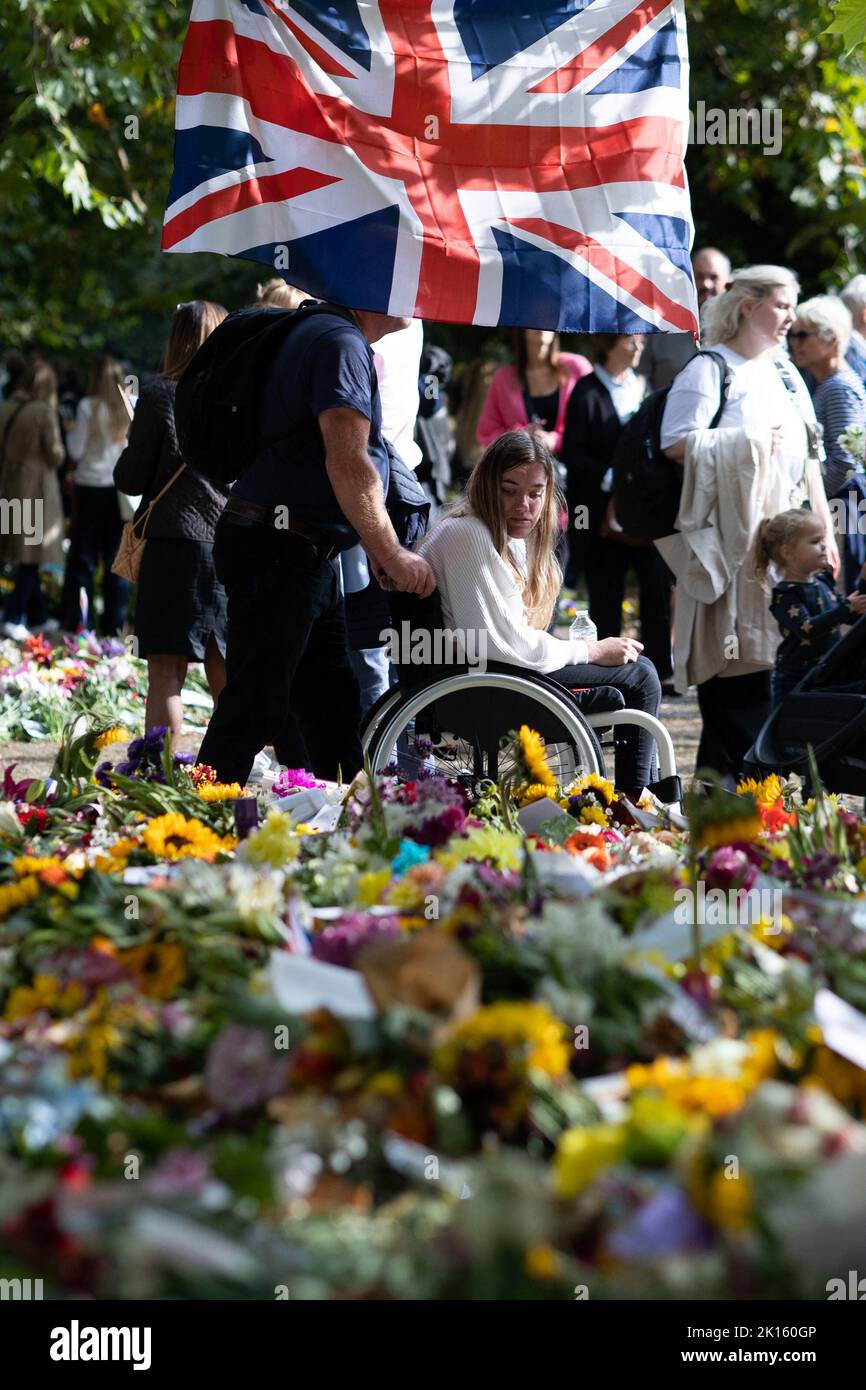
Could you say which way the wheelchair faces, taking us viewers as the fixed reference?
facing to the right of the viewer

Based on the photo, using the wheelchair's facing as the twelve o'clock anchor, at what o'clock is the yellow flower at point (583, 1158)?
The yellow flower is roughly at 3 o'clock from the wheelchair.

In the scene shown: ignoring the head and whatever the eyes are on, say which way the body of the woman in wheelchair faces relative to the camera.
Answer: to the viewer's right

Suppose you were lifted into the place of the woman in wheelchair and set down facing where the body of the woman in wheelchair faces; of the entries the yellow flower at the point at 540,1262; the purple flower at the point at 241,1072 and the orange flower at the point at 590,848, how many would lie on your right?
3

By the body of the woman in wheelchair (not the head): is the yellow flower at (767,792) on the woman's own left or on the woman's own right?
on the woman's own right

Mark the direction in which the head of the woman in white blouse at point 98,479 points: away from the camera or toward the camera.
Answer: away from the camera

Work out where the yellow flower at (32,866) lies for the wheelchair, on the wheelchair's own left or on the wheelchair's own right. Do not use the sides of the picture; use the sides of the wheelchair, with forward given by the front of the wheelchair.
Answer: on the wheelchair's own right

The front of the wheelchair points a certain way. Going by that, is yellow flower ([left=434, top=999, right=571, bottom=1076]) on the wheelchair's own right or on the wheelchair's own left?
on the wheelchair's own right
